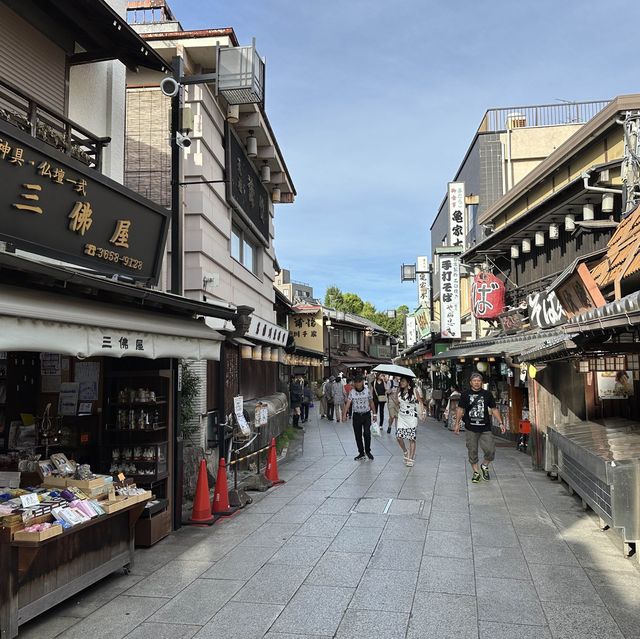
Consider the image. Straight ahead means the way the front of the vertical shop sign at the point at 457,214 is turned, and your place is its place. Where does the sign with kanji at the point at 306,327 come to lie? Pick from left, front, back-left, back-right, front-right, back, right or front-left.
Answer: back-right

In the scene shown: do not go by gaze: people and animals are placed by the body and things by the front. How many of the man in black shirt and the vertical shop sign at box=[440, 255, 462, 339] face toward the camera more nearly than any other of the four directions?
2

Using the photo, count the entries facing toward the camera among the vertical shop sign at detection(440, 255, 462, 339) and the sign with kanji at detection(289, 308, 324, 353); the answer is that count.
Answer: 2

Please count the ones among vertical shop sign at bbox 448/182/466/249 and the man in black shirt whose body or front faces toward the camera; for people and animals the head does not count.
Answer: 2

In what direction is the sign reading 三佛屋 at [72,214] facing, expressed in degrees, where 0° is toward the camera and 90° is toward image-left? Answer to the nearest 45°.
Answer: approximately 315°

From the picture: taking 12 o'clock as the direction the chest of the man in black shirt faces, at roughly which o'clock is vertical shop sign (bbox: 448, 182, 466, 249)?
The vertical shop sign is roughly at 6 o'clock from the man in black shirt.

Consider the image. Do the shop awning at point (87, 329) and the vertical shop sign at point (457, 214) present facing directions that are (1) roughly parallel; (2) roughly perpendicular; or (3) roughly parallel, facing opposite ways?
roughly perpendicular

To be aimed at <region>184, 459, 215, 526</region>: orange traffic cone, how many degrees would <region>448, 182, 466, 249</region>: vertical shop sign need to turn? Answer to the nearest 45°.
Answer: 0° — it already faces it

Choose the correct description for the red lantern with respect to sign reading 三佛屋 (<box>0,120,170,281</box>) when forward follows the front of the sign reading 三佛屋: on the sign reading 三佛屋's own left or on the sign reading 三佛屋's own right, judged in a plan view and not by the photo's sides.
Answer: on the sign reading 三佛屋's own left

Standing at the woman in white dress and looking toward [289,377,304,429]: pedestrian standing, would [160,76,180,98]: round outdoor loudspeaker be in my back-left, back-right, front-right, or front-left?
back-left
